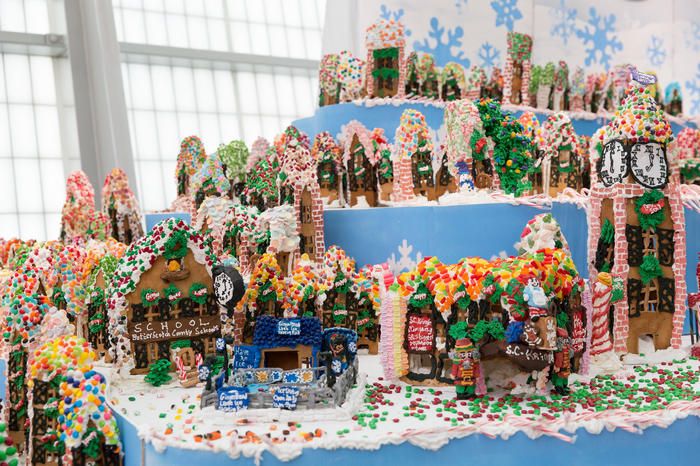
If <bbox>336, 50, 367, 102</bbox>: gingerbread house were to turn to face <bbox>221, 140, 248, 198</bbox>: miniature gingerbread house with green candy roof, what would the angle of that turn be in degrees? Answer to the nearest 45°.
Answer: approximately 45° to its right

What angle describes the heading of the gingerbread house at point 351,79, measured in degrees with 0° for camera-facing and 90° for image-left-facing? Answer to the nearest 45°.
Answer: approximately 45°

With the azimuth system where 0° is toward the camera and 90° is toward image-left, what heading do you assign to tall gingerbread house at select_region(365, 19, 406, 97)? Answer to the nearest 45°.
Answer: approximately 0°

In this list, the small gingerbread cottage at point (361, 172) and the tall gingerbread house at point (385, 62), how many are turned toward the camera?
2

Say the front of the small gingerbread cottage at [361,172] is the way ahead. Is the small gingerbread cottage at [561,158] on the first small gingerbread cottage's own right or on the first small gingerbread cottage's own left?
on the first small gingerbread cottage's own left

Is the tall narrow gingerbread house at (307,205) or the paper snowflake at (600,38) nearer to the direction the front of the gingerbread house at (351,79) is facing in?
the tall narrow gingerbread house

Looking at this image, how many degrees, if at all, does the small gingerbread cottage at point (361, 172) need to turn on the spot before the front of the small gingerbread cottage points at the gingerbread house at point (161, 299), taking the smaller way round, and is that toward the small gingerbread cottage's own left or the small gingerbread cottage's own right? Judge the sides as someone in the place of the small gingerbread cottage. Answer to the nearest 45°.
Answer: approximately 45° to the small gingerbread cottage's own right

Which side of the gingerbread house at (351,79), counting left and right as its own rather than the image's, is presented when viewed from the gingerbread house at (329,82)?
right
